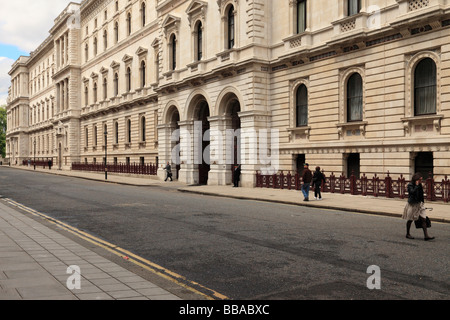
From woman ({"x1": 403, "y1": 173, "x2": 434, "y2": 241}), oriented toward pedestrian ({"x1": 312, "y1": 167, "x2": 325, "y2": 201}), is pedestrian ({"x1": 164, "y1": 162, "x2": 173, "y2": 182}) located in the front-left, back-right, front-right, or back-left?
front-left

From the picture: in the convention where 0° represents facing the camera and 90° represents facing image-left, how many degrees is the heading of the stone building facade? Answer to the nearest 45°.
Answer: approximately 45°
